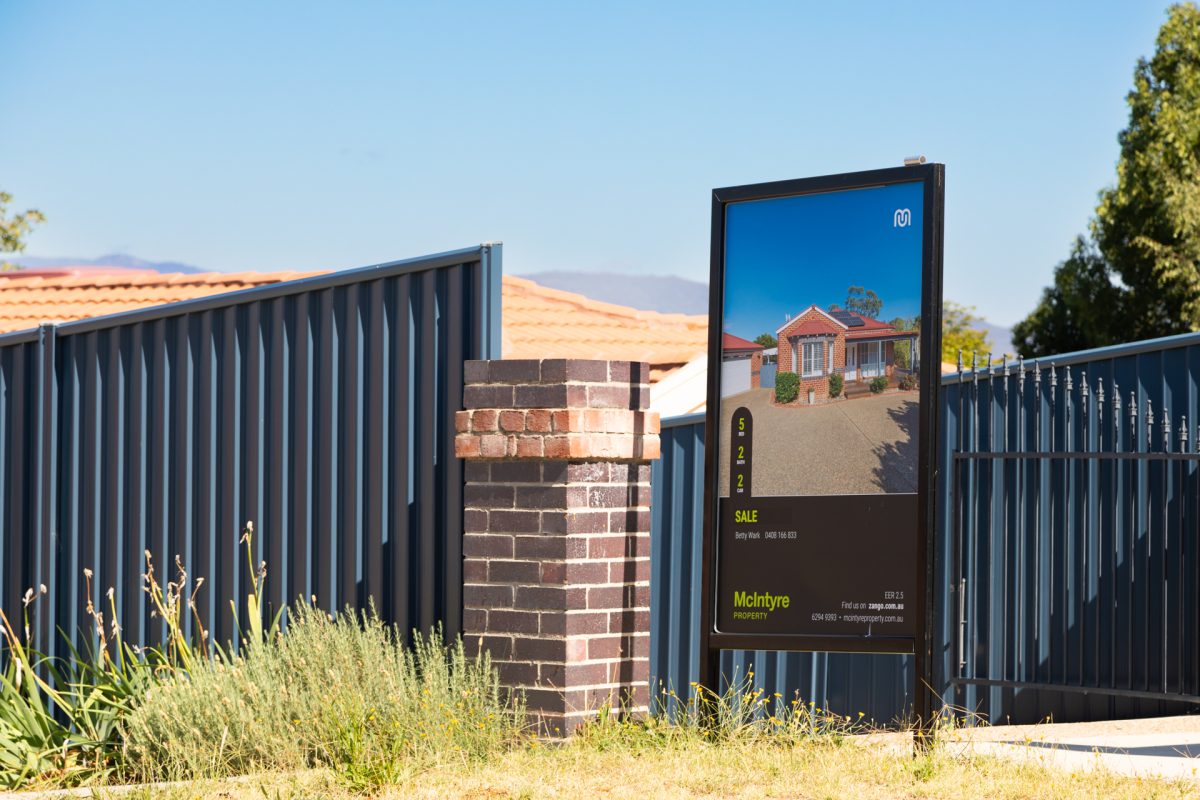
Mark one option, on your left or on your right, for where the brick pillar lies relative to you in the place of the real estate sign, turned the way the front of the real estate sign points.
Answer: on your right

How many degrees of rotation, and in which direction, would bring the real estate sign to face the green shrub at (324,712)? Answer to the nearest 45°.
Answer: approximately 45° to its right

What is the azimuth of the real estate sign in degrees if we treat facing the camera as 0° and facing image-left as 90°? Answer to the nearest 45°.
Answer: approximately 45°

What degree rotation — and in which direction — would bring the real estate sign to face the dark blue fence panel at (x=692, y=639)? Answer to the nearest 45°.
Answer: approximately 135° to its right
